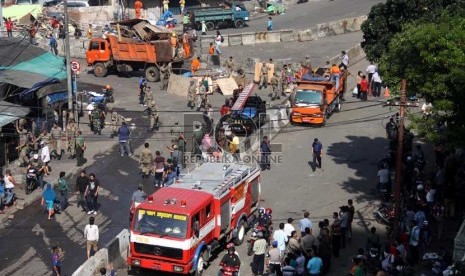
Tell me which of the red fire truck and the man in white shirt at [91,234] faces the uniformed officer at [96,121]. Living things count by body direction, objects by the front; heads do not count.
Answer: the man in white shirt

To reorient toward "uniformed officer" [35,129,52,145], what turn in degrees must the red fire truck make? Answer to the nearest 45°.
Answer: approximately 90° to its right

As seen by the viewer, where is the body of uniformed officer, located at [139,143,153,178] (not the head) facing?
away from the camera

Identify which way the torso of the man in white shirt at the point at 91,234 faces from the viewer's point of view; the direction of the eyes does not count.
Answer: away from the camera

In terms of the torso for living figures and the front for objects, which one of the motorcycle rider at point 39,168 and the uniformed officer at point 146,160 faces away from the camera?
the uniformed officer
